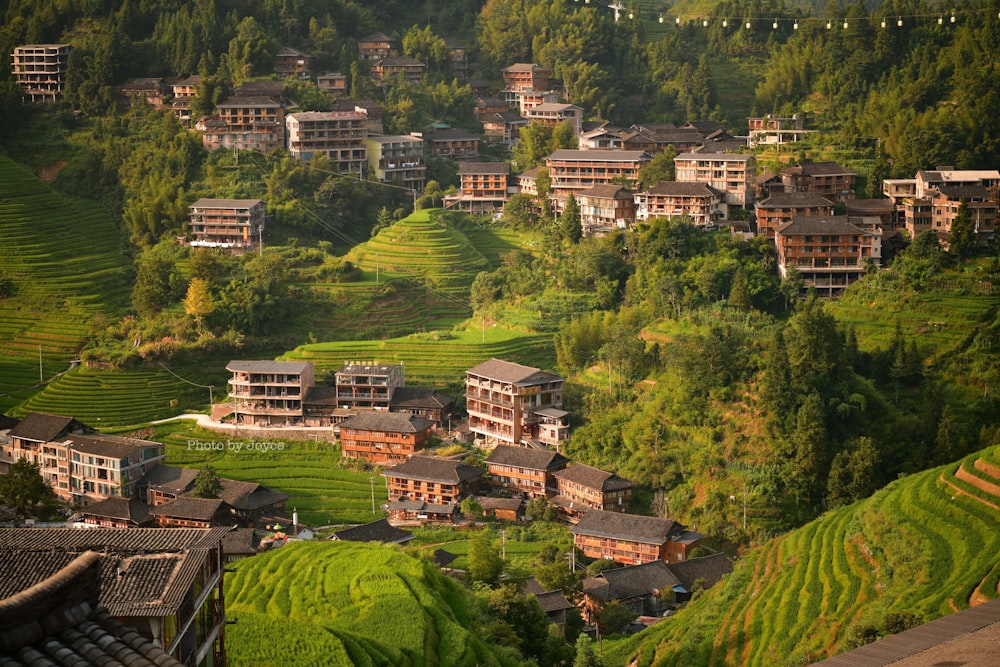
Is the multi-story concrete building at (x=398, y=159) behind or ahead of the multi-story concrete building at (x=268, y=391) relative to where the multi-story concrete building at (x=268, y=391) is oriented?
behind

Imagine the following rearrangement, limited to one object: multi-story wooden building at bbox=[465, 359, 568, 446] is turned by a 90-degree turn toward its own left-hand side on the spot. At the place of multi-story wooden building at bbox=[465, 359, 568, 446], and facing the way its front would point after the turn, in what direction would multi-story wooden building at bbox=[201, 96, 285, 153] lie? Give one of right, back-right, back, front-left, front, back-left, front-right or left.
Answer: back

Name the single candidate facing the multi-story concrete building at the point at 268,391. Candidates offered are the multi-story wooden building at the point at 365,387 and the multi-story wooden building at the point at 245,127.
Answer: the multi-story wooden building at the point at 245,127

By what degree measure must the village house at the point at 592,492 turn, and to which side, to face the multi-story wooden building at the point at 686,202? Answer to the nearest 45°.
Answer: approximately 135° to its right

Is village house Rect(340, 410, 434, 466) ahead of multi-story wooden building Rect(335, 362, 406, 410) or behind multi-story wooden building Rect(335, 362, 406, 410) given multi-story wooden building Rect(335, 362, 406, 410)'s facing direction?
ahead

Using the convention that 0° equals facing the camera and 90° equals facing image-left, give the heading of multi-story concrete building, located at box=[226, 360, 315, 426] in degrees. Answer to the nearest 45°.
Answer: approximately 0°

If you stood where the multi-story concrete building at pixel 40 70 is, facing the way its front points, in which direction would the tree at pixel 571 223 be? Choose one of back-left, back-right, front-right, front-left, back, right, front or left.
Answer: front-left

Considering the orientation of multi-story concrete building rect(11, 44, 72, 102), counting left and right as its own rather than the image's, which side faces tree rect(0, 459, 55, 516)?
front

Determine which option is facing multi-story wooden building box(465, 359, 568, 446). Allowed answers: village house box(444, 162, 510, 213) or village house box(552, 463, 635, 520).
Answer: village house box(444, 162, 510, 213)

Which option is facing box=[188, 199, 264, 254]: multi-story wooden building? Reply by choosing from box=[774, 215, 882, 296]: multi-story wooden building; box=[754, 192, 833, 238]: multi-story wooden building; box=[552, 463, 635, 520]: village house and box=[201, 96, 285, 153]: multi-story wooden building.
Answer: box=[201, 96, 285, 153]: multi-story wooden building

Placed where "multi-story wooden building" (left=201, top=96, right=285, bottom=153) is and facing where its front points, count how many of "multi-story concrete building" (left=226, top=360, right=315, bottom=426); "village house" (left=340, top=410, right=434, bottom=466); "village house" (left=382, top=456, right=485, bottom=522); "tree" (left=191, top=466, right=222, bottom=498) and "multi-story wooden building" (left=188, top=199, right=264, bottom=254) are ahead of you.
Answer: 5
